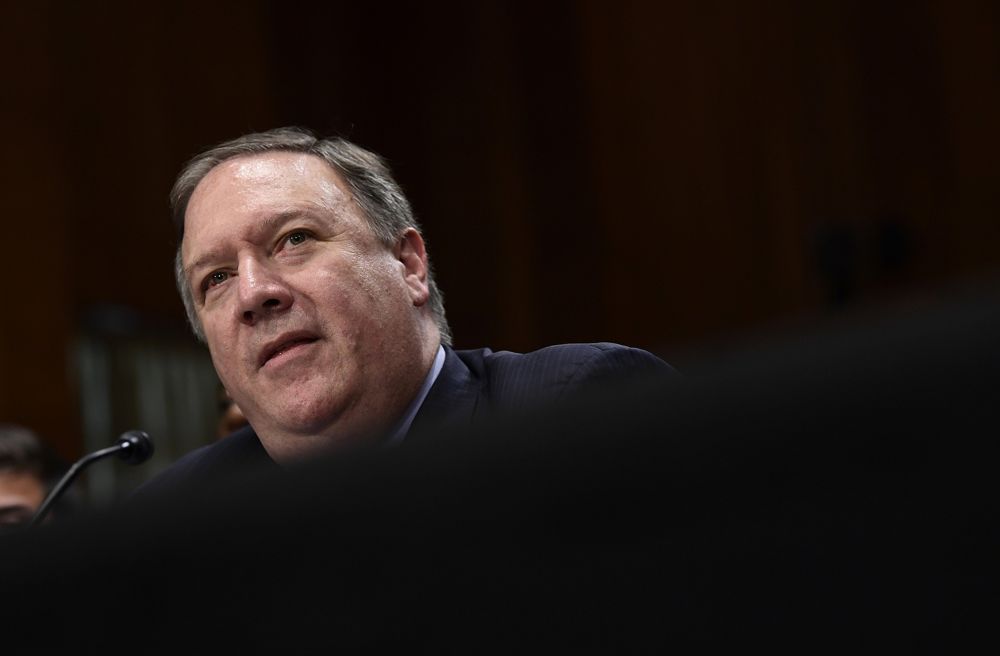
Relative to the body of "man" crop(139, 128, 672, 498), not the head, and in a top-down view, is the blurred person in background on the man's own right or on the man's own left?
on the man's own right

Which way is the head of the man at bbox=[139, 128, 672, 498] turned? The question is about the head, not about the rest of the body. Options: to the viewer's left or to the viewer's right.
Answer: to the viewer's left

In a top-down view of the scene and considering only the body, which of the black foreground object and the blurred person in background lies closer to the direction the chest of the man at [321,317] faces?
the black foreground object

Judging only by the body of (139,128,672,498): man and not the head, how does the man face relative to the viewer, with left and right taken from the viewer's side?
facing the viewer and to the left of the viewer

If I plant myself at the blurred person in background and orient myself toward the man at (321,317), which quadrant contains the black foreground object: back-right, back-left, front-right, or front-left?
front-right
